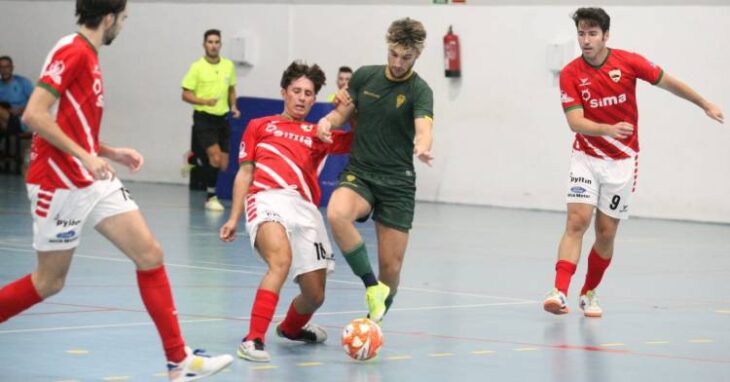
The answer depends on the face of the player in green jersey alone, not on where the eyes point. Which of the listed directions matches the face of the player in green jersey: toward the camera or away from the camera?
toward the camera

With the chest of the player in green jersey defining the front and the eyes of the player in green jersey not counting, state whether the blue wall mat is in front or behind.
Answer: behind

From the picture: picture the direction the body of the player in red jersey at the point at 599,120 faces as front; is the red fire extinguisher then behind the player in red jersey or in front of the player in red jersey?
behind

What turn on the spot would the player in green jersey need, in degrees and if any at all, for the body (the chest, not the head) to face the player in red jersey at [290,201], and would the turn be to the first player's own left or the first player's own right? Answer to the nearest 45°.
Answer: approximately 45° to the first player's own right

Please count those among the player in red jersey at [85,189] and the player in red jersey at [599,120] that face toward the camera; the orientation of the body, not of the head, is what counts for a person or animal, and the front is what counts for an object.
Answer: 1

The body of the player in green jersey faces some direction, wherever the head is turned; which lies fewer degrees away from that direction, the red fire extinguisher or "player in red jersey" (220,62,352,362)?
the player in red jersey

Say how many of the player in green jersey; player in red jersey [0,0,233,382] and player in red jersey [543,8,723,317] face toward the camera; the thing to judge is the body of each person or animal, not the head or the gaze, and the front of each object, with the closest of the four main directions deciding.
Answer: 2

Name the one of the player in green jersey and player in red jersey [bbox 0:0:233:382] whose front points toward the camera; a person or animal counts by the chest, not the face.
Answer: the player in green jersey

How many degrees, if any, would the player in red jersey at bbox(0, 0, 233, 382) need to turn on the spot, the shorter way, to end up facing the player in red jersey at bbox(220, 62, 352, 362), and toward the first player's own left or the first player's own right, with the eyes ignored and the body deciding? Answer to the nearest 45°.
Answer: approximately 45° to the first player's own left

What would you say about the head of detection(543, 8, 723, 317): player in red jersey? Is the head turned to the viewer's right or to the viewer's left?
to the viewer's left

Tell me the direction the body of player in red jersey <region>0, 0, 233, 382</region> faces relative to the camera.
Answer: to the viewer's right

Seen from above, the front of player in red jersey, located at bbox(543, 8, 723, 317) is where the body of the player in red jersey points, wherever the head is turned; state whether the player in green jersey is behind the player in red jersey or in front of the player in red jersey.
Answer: in front

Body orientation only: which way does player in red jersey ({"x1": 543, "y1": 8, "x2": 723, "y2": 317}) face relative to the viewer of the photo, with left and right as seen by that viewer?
facing the viewer
